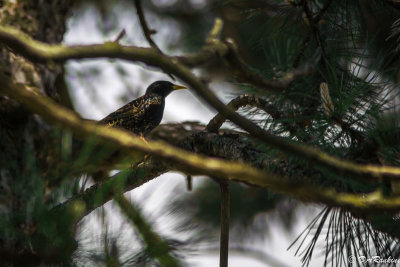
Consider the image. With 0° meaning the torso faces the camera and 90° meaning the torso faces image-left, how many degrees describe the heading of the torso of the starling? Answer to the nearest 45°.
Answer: approximately 270°
